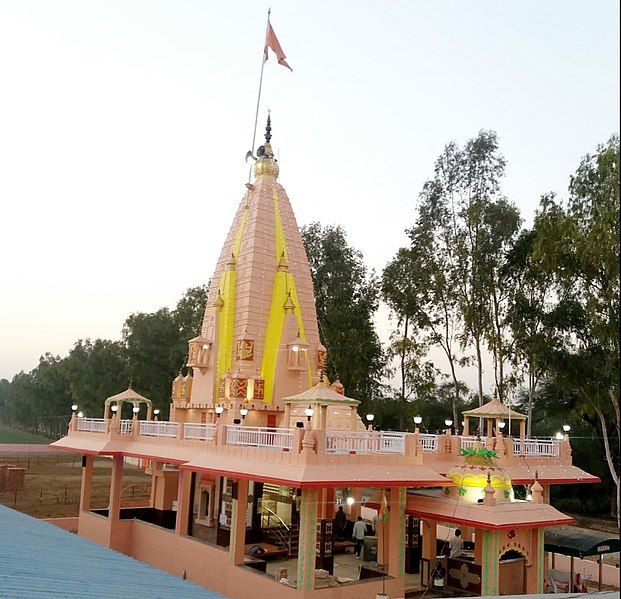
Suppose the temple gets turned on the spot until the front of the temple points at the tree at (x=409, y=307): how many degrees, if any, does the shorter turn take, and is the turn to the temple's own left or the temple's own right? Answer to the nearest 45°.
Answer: approximately 135° to the temple's own left

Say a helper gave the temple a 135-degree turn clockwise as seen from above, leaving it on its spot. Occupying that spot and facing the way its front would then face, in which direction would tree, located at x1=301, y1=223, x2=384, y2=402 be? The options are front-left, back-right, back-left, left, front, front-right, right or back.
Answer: right

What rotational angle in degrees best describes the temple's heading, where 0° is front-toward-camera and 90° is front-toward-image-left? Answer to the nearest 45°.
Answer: approximately 315°
